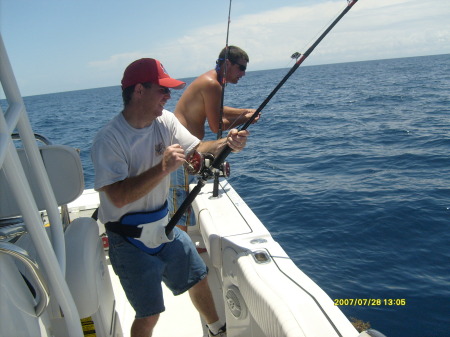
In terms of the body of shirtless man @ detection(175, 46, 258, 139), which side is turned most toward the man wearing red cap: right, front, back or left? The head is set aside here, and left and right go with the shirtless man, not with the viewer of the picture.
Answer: right

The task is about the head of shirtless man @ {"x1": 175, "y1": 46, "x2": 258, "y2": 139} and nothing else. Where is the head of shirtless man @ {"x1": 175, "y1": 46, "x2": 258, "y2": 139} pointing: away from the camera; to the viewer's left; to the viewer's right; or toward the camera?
to the viewer's right

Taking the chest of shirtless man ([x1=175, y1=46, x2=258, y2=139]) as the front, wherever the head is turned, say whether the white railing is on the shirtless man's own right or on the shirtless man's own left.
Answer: on the shirtless man's own right

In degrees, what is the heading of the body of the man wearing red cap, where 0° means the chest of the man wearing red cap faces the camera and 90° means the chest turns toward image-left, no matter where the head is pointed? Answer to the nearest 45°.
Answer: approximately 315°

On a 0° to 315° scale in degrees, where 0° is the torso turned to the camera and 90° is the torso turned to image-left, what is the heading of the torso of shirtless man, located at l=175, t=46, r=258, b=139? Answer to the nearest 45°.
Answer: approximately 270°

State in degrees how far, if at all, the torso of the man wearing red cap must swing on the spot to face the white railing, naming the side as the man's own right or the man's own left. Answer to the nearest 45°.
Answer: approximately 45° to the man's own right
